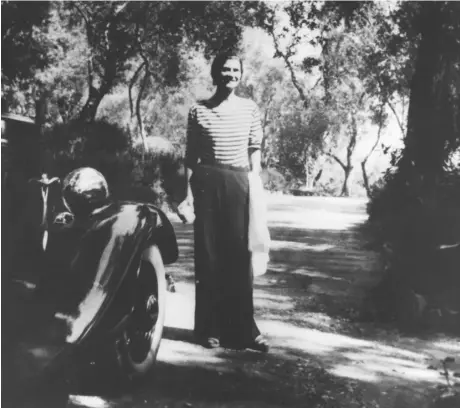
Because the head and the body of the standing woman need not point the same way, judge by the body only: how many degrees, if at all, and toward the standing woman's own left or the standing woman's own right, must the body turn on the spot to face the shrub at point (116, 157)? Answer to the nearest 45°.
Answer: approximately 135° to the standing woman's own right

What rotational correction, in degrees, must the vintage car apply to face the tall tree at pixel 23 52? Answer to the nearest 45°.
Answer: approximately 135° to its right

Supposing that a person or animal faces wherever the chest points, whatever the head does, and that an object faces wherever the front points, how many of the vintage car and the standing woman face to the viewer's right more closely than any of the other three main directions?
0

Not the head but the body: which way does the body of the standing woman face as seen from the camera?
toward the camera
